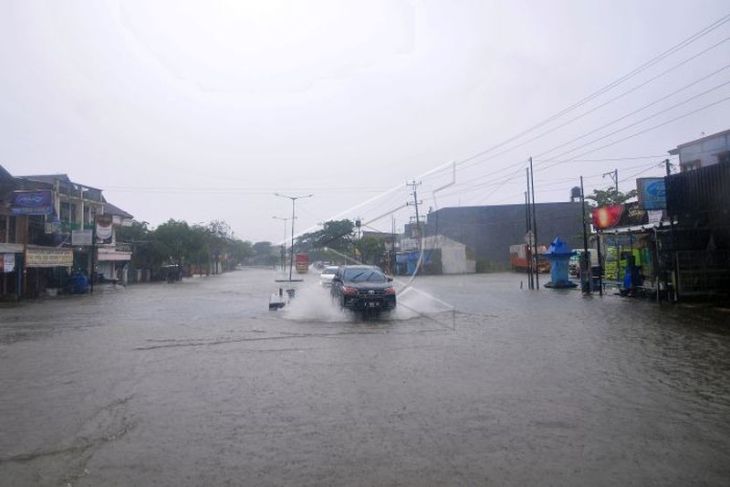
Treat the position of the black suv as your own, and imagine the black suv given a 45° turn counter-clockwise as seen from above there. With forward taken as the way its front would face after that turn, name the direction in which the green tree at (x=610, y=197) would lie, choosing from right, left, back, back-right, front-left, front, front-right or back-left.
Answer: left

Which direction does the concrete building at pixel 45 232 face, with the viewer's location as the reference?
facing the viewer and to the right of the viewer

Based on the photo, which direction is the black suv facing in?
toward the camera

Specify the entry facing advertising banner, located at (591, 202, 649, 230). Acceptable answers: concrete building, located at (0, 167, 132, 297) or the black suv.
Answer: the concrete building

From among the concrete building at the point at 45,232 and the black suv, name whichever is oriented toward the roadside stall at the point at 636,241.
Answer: the concrete building

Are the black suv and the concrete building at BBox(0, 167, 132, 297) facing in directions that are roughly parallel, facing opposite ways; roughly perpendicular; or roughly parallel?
roughly perpendicular

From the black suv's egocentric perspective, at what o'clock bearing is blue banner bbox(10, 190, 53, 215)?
The blue banner is roughly at 4 o'clock from the black suv.

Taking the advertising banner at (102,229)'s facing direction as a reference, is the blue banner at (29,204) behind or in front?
in front

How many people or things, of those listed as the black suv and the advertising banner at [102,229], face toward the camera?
2

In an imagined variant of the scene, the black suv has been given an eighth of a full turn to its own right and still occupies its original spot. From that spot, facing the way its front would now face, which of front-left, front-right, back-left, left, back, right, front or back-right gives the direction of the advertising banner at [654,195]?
back-left

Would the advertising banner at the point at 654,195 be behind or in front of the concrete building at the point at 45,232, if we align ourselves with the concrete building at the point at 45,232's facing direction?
in front

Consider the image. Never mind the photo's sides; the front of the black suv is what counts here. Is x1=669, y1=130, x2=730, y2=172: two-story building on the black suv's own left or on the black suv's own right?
on the black suv's own left

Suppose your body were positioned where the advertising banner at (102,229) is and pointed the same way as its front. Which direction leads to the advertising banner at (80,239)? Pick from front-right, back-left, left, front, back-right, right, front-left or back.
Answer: front-right

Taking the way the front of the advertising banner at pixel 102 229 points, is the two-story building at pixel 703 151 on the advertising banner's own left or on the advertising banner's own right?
on the advertising banner's own left

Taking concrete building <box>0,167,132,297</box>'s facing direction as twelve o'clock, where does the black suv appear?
The black suv is roughly at 1 o'clock from the concrete building.
